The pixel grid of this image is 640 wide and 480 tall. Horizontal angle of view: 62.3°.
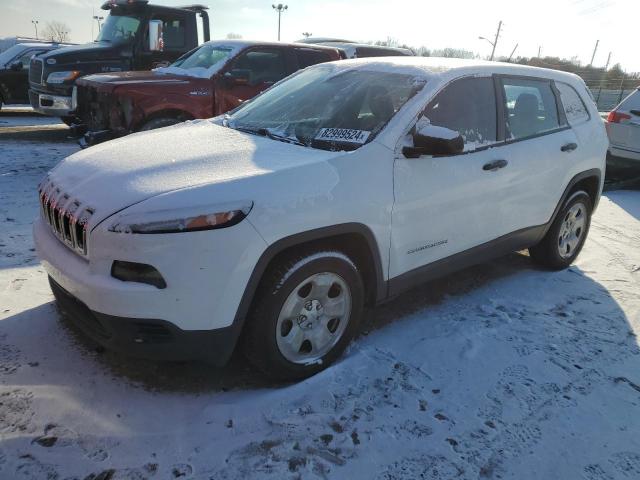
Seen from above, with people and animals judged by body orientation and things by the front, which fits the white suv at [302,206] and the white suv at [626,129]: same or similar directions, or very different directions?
very different directions

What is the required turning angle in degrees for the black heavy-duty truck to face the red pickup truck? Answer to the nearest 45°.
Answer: approximately 45° to its left

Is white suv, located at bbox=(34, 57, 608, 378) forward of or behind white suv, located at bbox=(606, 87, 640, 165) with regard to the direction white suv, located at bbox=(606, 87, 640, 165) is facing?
behind

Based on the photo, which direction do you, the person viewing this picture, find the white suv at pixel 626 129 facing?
facing away from the viewer and to the right of the viewer

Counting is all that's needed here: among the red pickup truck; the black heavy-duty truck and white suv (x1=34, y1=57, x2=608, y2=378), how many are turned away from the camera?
0

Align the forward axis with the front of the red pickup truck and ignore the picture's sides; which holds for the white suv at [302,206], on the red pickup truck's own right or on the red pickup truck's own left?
on the red pickup truck's own left

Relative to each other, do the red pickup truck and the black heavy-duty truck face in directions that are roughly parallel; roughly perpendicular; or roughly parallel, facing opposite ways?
roughly parallel

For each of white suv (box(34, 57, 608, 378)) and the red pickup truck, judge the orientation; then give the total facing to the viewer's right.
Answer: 0

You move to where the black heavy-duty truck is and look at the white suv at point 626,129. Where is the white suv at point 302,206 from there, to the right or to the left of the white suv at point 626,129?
right

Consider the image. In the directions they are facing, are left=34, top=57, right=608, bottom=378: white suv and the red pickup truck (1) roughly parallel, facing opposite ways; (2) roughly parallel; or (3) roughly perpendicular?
roughly parallel

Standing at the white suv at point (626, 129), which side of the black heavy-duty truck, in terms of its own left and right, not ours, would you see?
left

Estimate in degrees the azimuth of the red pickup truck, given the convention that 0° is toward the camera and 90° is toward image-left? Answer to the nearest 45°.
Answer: approximately 45°

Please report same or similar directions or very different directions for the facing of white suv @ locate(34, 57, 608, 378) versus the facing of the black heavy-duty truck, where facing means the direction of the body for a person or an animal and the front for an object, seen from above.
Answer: same or similar directions

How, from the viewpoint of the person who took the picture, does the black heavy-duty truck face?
facing the viewer and to the left of the viewer

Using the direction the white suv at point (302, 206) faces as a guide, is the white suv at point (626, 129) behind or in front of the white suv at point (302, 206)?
behind
